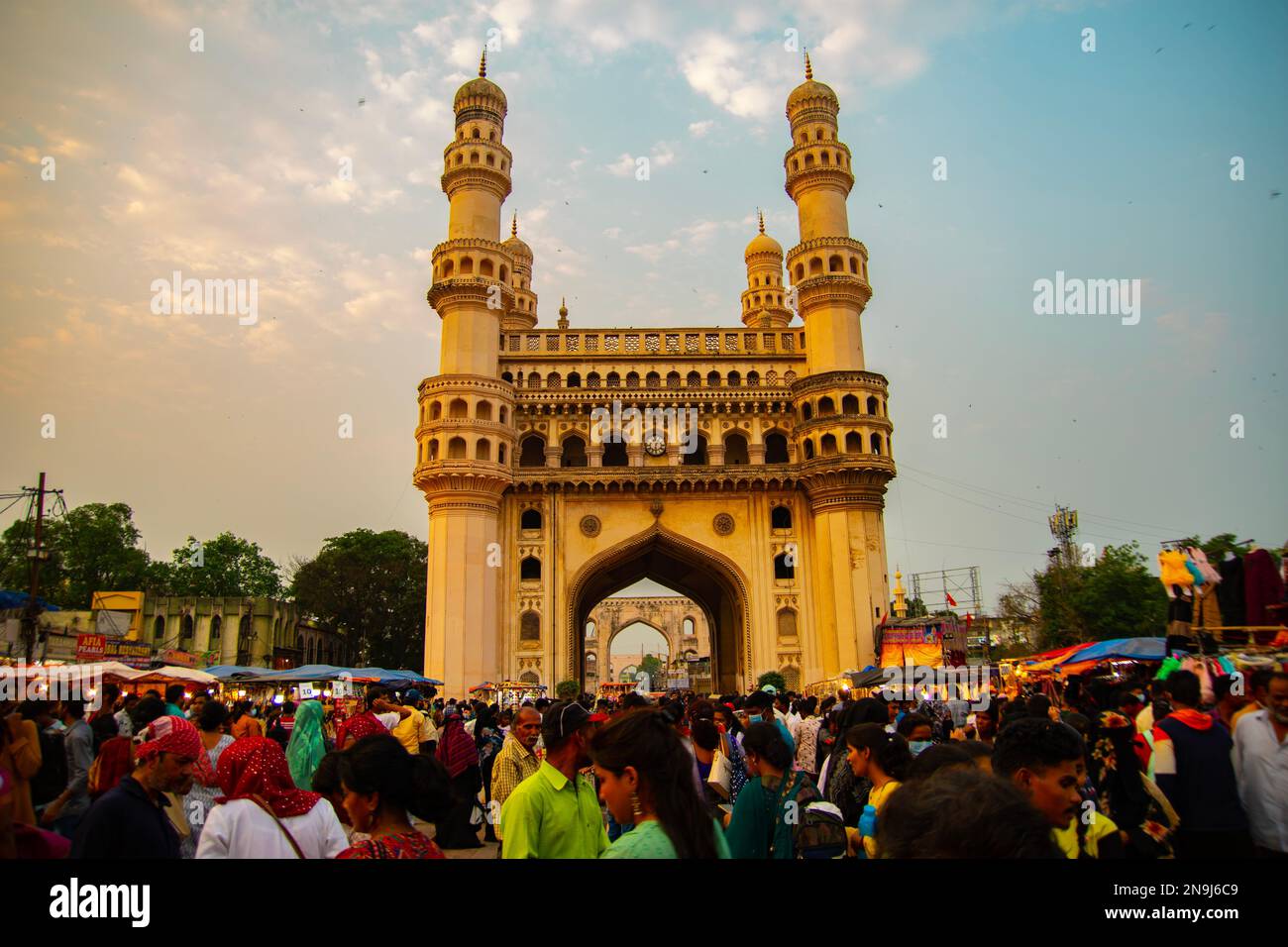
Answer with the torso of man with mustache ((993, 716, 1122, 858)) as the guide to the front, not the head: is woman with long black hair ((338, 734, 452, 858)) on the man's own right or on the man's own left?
on the man's own right

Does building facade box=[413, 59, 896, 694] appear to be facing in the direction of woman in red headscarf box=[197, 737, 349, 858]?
yes

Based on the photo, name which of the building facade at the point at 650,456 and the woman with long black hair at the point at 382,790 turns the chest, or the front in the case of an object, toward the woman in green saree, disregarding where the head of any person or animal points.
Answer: the building facade

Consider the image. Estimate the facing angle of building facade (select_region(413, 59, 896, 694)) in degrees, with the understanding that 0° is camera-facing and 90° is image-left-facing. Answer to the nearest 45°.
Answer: approximately 0°

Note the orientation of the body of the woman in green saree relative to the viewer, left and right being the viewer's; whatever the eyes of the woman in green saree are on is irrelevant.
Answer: facing away from the viewer and to the left of the viewer
